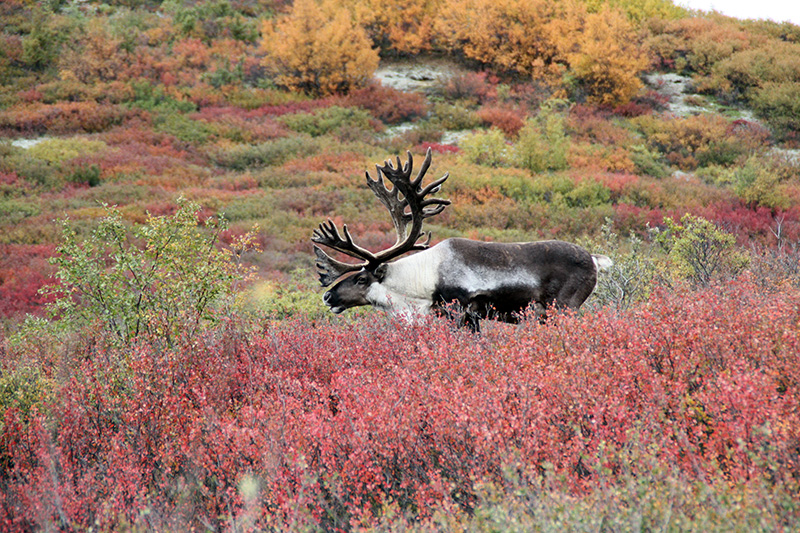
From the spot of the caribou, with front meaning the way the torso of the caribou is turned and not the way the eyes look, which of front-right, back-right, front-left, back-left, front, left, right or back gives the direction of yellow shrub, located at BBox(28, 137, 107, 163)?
front-right

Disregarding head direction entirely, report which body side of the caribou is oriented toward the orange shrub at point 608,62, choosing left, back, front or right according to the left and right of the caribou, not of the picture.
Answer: right

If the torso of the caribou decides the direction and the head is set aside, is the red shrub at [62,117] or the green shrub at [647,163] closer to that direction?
the red shrub

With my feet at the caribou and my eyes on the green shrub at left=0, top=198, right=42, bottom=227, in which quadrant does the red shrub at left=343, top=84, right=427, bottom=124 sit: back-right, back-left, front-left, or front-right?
front-right

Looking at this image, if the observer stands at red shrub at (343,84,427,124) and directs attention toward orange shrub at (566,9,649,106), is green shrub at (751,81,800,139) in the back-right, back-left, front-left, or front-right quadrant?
front-right

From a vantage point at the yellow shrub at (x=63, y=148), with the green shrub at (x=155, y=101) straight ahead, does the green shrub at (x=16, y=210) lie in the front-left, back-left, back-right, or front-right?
back-right

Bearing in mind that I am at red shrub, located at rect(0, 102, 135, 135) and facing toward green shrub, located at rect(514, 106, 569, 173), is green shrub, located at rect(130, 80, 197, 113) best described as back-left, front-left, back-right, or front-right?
front-left

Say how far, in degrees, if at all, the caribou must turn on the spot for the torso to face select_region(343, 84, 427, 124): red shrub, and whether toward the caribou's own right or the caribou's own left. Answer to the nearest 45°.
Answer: approximately 90° to the caribou's own right

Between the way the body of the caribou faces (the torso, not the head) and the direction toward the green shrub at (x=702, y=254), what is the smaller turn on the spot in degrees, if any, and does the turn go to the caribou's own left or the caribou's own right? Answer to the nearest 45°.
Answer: approximately 135° to the caribou's own right

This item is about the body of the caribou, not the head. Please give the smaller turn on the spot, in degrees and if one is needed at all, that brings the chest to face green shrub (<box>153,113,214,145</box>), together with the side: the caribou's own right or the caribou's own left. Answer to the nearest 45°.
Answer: approximately 45° to the caribou's own right

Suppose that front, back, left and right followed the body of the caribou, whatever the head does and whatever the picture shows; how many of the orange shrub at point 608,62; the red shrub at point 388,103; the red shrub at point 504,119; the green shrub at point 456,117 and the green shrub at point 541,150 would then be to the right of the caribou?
5

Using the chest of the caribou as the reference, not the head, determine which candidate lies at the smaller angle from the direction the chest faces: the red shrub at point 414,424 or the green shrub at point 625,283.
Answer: the red shrub

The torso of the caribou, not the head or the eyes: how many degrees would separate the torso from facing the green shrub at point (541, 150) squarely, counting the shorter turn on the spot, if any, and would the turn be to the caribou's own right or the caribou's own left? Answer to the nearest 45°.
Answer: approximately 90° to the caribou's own right

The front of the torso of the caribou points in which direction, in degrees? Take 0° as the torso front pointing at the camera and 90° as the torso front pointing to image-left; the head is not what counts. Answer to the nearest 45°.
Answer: approximately 90°

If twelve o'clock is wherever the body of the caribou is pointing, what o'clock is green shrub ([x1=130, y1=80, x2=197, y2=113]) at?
The green shrub is roughly at 2 o'clock from the caribou.

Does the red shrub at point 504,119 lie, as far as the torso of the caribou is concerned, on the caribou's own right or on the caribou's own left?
on the caribou's own right

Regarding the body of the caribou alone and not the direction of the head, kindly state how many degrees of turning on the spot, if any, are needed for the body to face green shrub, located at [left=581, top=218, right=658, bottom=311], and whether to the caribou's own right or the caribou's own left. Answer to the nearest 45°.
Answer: approximately 135° to the caribou's own right
